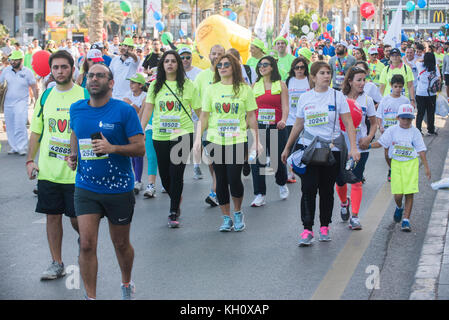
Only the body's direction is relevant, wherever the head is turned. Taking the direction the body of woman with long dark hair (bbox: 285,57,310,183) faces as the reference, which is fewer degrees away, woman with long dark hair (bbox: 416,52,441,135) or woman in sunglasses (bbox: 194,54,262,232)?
the woman in sunglasses

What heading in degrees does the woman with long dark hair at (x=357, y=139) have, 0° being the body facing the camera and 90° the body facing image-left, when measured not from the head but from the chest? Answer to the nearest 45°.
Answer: approximately 0°

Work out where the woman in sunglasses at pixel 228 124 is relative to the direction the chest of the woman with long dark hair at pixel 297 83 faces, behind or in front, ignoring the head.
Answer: in front

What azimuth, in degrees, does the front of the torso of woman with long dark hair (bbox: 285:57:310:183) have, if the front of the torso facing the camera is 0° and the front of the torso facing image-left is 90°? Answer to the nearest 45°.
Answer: approximately 0°

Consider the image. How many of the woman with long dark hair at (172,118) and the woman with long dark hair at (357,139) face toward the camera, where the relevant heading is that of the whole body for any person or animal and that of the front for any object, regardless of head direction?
2

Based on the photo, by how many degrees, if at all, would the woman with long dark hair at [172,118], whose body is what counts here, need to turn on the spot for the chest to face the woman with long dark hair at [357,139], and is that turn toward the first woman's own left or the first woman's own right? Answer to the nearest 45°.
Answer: approximately 90° to the first woman's own left

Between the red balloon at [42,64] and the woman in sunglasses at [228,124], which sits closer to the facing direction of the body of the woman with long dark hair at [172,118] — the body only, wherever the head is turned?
the woman in sunglasses

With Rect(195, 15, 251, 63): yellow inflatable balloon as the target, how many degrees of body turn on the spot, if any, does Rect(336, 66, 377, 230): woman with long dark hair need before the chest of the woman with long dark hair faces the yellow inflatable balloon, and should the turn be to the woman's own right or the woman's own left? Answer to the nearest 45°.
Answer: approximately 180°

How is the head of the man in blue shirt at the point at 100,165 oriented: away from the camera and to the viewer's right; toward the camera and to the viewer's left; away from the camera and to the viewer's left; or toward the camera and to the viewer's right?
toward the camera and to the viewer's left

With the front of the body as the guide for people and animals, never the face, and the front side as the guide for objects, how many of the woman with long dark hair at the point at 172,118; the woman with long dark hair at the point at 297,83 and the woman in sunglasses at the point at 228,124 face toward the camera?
3

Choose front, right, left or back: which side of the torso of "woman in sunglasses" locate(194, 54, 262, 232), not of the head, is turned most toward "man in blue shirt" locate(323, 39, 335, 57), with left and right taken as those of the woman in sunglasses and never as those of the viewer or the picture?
back
